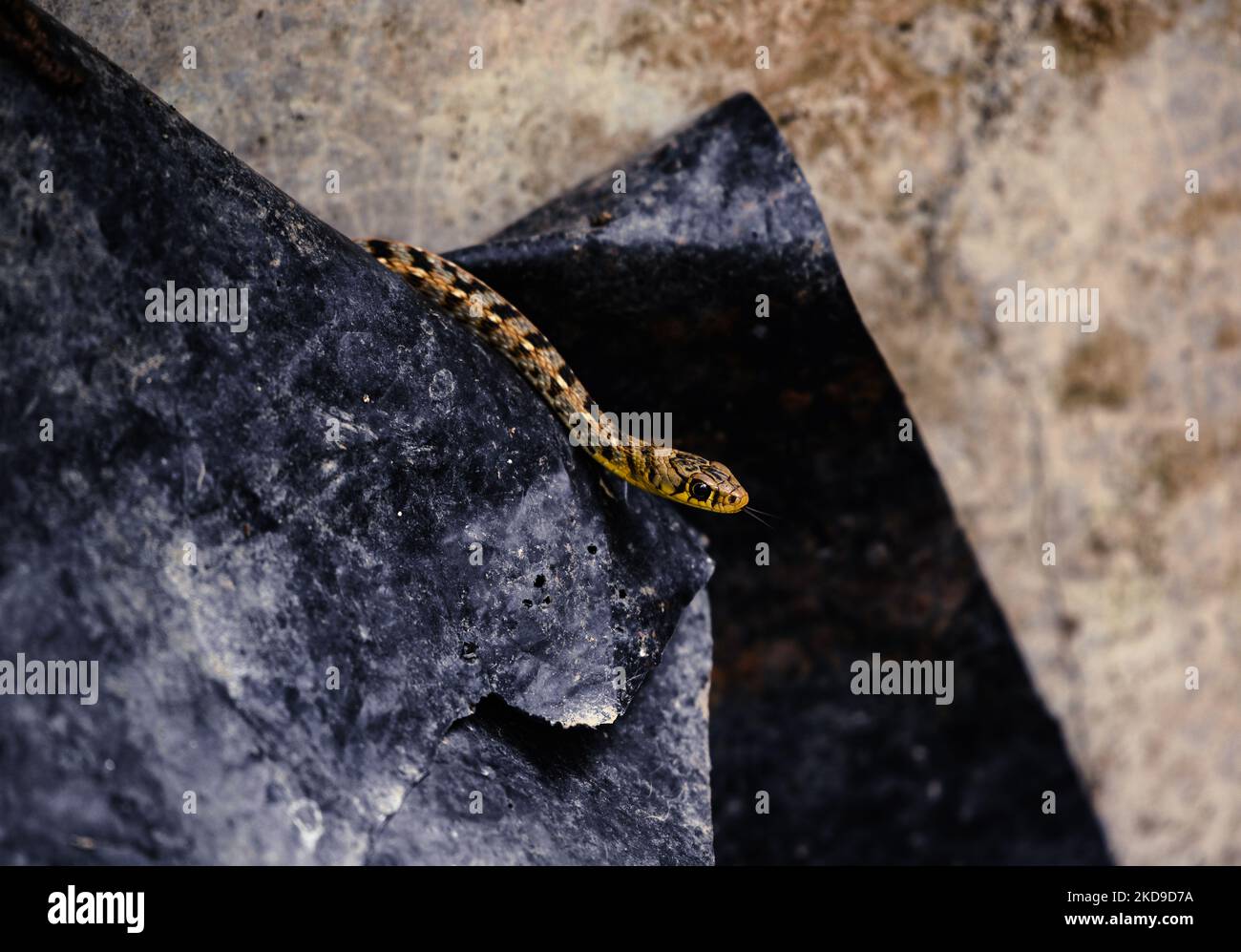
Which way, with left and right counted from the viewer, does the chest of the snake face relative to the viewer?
facing the viewer and to the right of the viewer
